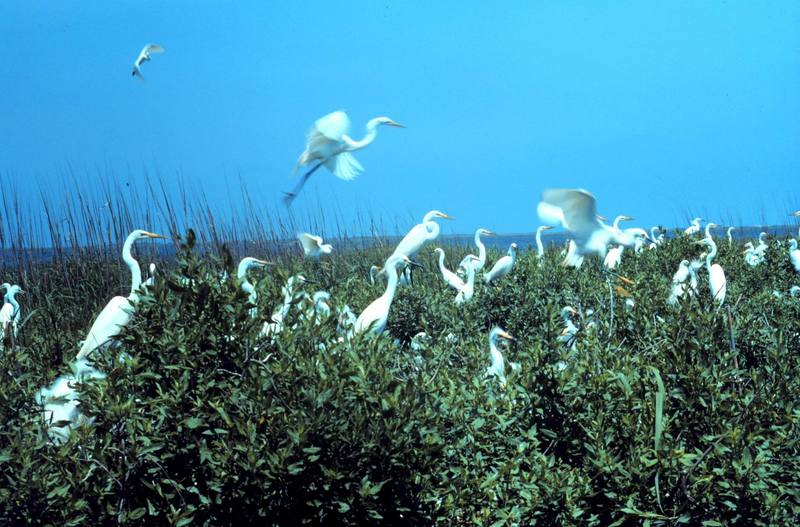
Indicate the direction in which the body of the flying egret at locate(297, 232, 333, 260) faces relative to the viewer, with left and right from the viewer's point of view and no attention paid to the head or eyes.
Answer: facing to the right of the viewer

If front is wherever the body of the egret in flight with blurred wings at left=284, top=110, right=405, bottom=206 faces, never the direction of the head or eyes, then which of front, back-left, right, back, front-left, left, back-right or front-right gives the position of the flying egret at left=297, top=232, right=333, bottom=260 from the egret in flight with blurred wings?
left

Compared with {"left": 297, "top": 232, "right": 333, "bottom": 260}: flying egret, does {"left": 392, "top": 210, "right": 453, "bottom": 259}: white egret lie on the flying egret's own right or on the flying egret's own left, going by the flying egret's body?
on the flying egret's own right

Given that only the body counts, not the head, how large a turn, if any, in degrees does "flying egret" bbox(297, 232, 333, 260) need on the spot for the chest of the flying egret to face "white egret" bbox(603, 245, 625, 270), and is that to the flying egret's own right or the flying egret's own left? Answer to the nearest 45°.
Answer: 0° — it already faces it

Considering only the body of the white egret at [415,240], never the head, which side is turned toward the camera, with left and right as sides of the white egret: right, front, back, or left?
right

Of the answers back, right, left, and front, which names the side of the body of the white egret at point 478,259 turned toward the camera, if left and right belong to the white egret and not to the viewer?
right

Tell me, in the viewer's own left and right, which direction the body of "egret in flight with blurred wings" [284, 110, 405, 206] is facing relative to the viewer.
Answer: facing to the right of the viewer
